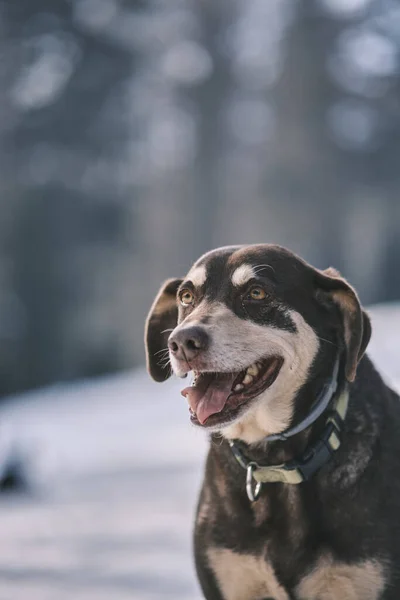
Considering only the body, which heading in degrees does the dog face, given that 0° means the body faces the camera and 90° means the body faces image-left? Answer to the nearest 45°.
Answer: approximately 45°
